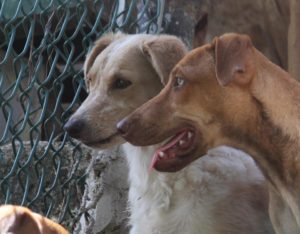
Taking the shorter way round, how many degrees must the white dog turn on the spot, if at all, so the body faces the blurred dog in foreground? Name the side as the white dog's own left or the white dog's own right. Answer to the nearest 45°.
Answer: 0° — it already faces it

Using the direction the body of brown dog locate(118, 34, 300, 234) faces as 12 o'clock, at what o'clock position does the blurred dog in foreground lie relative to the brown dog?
The blurred dog in foreground is roughly at 11 o'clock from the brown dog.

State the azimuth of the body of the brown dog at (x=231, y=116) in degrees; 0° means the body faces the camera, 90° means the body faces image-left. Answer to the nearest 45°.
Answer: approximately 90°

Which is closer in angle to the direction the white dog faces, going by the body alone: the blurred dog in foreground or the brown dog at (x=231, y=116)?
the blurred dog in foreground
